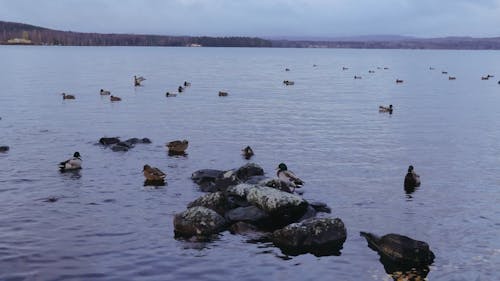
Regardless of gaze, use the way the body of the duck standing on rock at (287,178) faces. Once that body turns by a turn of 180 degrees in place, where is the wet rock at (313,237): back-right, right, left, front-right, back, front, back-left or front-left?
right

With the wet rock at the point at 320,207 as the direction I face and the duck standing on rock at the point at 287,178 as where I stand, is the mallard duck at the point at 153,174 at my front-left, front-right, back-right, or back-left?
back-right

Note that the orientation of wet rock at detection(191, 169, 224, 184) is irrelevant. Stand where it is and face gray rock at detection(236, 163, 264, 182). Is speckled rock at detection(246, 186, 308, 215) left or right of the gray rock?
right

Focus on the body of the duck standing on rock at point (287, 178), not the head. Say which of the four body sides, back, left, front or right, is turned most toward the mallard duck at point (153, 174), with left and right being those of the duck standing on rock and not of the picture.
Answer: front

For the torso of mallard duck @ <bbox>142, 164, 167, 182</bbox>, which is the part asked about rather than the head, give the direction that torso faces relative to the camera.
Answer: to the viewer's left

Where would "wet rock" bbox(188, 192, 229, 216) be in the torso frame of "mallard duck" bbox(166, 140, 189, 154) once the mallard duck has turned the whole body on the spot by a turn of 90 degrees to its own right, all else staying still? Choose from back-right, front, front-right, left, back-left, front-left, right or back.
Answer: front

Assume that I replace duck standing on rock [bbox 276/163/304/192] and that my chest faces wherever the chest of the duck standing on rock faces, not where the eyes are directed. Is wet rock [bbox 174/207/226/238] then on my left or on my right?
on my left

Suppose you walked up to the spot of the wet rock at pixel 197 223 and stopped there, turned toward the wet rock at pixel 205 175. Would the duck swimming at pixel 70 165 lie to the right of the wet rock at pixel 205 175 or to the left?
left

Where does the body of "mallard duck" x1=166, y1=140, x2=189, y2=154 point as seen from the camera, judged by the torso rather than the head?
to the viewer's right

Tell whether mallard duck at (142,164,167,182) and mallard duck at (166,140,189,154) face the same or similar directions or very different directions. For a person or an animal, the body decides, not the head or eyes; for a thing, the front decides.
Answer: very different directions

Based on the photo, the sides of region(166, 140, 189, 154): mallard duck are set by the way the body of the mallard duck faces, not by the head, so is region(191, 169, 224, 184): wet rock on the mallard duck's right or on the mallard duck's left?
on the mallard duck's right

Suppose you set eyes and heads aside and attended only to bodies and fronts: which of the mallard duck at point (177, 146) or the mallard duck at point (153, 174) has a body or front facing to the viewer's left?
the mallard duck at point (153, 174)

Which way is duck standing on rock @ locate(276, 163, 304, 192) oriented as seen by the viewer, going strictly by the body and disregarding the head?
to the viewer's left
